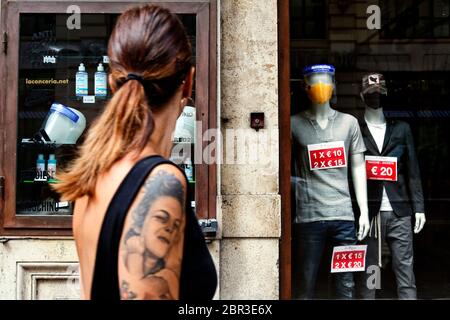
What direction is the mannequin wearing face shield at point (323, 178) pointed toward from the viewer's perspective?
toward the camera

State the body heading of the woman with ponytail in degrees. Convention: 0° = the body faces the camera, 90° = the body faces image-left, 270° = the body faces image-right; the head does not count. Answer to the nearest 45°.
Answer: approximately 225°

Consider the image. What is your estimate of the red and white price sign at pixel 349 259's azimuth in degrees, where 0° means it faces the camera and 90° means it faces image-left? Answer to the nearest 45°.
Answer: approximately 0°

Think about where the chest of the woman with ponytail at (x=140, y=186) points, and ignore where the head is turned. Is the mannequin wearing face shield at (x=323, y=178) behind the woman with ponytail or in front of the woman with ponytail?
in front

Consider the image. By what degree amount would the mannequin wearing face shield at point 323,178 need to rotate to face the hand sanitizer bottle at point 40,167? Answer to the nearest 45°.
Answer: approximately 90° to its right

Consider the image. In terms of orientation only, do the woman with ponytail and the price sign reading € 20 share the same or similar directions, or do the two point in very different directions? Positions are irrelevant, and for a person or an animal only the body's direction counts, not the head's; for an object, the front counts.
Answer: very different directions

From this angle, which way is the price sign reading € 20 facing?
toward the camera

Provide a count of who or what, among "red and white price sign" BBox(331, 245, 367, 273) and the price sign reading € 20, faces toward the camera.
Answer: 2
